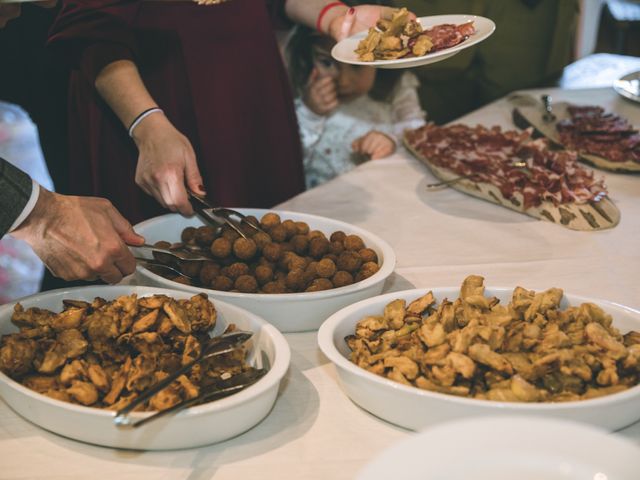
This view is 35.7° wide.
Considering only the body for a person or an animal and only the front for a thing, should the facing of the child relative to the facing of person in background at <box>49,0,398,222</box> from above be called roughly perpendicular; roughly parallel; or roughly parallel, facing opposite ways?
roughly parallel

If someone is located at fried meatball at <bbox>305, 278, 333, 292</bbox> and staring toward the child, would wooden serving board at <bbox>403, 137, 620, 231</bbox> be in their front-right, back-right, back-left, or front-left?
front-right

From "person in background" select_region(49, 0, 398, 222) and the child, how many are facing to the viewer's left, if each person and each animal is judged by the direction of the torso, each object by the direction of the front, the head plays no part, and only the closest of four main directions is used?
0

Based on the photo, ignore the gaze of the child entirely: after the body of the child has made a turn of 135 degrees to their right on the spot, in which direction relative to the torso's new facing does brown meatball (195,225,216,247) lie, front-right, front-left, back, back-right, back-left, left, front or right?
left

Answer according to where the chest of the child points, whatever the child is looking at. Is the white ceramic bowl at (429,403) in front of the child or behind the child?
in front

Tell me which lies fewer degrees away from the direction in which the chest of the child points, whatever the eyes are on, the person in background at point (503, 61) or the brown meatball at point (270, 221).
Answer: the brown meatball

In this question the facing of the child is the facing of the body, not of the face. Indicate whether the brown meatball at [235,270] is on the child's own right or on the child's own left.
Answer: on the child's own right

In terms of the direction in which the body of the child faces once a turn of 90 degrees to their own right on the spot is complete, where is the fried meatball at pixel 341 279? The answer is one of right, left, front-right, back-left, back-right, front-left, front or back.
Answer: front-left

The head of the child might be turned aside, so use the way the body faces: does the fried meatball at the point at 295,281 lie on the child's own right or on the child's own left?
on the child's own right

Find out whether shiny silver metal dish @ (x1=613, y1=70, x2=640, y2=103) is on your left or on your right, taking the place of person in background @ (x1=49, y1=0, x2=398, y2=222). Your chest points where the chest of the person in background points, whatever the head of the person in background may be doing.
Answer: on your left

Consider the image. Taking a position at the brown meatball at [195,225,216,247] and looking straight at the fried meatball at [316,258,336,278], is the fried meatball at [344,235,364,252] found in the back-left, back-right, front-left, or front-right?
front-left

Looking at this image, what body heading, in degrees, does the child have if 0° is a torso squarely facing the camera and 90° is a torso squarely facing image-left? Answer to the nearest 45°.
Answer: approximately 315°

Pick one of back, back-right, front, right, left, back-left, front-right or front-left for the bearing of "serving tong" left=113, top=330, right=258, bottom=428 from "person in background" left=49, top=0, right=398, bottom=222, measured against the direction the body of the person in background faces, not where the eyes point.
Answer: front-right

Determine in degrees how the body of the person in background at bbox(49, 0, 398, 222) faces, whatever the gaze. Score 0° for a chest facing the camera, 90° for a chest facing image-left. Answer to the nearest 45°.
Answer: approximately 315°
